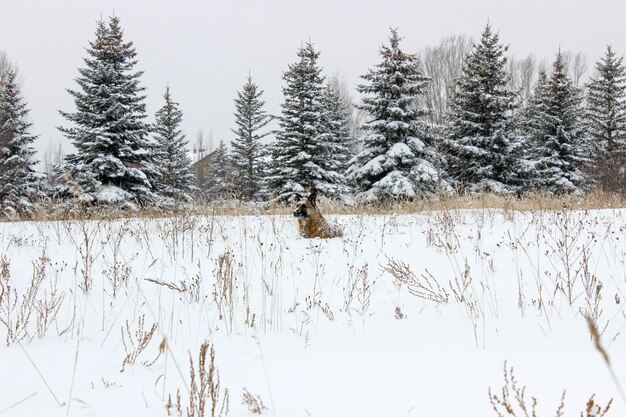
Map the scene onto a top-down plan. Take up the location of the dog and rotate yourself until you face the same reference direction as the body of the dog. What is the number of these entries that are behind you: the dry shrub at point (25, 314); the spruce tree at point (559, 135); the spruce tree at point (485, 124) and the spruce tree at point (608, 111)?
3

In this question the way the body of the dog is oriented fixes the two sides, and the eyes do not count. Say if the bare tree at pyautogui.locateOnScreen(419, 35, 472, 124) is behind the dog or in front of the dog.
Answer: behind

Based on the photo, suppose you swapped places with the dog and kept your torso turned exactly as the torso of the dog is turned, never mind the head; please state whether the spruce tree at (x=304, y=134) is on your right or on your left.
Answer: on your right

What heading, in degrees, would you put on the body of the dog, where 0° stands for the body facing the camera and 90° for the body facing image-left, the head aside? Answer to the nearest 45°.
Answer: approximately 45°

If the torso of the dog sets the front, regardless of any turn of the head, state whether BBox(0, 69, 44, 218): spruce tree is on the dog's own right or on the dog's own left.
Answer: on the dog's own right

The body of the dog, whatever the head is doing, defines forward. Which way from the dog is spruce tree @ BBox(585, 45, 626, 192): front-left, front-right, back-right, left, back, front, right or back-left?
back

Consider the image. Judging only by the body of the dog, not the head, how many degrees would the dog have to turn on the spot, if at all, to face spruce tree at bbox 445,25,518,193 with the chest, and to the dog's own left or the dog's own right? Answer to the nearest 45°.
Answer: approximately 180°

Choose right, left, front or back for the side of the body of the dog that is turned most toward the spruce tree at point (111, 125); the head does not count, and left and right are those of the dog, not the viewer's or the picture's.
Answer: right

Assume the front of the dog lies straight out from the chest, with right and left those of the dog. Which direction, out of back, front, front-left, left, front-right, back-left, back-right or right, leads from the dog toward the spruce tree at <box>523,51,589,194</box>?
back
